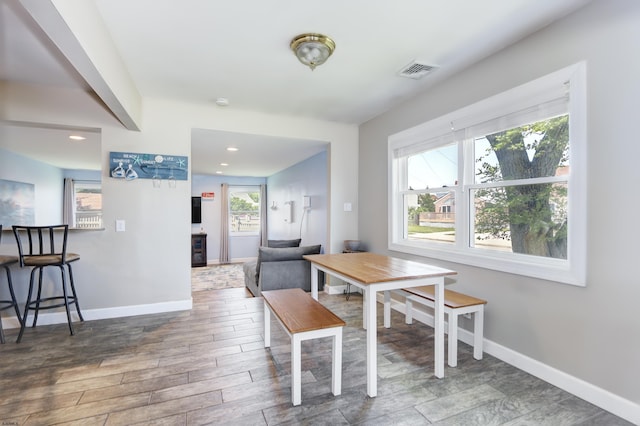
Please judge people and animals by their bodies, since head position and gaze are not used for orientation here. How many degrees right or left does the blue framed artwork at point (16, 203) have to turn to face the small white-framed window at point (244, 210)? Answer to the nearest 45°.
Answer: approximately 45° to its left

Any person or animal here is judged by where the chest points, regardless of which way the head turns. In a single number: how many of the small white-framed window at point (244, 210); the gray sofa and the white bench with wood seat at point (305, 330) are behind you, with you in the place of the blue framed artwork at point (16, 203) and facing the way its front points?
0

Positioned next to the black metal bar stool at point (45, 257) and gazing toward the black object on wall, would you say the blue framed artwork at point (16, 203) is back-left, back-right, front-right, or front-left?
front-left

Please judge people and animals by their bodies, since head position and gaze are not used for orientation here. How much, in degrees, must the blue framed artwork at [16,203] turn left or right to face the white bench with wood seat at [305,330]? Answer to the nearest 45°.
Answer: approximately 45° to its right

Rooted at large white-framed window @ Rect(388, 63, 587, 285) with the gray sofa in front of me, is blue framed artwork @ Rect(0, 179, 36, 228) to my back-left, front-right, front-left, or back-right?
front-left

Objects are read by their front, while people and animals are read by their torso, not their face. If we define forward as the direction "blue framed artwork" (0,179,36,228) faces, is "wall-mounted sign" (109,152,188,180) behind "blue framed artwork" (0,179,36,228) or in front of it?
in front

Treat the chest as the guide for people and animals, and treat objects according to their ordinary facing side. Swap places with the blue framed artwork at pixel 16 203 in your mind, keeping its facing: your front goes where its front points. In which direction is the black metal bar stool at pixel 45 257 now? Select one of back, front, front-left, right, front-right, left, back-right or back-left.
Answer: front-right

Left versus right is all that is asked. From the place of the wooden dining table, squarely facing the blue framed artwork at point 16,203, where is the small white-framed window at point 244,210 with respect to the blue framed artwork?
right

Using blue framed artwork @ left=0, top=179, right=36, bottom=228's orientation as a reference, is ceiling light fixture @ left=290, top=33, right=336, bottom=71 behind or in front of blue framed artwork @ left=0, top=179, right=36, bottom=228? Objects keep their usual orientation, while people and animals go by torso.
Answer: in front

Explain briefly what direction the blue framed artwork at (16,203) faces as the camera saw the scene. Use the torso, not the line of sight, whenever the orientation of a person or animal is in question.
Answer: facing the viewer and to the right of the viewer

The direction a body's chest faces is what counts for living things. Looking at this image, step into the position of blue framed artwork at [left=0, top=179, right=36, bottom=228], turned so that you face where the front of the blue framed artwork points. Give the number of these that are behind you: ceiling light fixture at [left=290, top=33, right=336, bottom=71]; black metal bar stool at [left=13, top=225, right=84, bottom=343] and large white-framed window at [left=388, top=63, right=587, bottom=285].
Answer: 0
